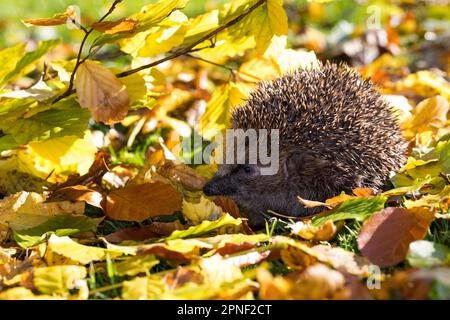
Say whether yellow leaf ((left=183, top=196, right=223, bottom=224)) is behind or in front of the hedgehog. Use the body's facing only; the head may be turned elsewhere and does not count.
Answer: in front

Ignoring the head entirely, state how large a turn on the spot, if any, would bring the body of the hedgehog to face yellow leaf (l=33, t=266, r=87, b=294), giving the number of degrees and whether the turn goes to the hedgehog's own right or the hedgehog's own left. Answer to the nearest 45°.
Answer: approximately 45° to the hedgehog's own left

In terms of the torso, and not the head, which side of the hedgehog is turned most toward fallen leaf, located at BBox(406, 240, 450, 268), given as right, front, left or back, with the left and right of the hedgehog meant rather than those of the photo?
left

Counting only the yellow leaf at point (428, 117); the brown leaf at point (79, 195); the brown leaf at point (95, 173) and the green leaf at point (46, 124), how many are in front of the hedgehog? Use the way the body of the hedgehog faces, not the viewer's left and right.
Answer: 3

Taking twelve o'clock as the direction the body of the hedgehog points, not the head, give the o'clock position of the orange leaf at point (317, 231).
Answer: The orange leaf is roughly at 9 o'clock from the hedgehog.

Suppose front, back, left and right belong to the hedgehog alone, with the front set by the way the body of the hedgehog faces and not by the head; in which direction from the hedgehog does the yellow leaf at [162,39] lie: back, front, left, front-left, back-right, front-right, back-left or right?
front

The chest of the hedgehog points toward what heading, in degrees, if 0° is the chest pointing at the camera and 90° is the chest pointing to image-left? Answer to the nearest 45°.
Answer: approximately 90°

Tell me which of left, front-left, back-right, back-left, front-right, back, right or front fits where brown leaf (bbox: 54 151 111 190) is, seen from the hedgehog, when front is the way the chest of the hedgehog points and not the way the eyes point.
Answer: front

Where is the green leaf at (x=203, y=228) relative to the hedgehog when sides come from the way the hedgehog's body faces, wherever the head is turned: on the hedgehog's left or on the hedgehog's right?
on the hedgehog's left

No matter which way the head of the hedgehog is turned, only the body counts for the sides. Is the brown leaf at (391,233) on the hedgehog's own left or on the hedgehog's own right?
on the hedgehog's own left

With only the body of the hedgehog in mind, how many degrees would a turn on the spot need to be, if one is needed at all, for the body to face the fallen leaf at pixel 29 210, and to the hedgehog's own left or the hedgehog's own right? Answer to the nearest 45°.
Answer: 0° — it already faces it

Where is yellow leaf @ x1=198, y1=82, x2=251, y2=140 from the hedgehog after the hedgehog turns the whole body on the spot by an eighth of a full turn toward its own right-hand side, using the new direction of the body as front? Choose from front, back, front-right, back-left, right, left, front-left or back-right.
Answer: front

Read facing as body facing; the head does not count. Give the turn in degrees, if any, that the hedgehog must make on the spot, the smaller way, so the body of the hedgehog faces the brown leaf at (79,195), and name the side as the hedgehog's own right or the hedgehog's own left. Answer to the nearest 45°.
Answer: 0° — it already faces it

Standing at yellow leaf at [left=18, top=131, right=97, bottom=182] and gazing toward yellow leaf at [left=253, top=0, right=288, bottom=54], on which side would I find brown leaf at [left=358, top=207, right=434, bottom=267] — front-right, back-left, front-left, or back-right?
front-right
